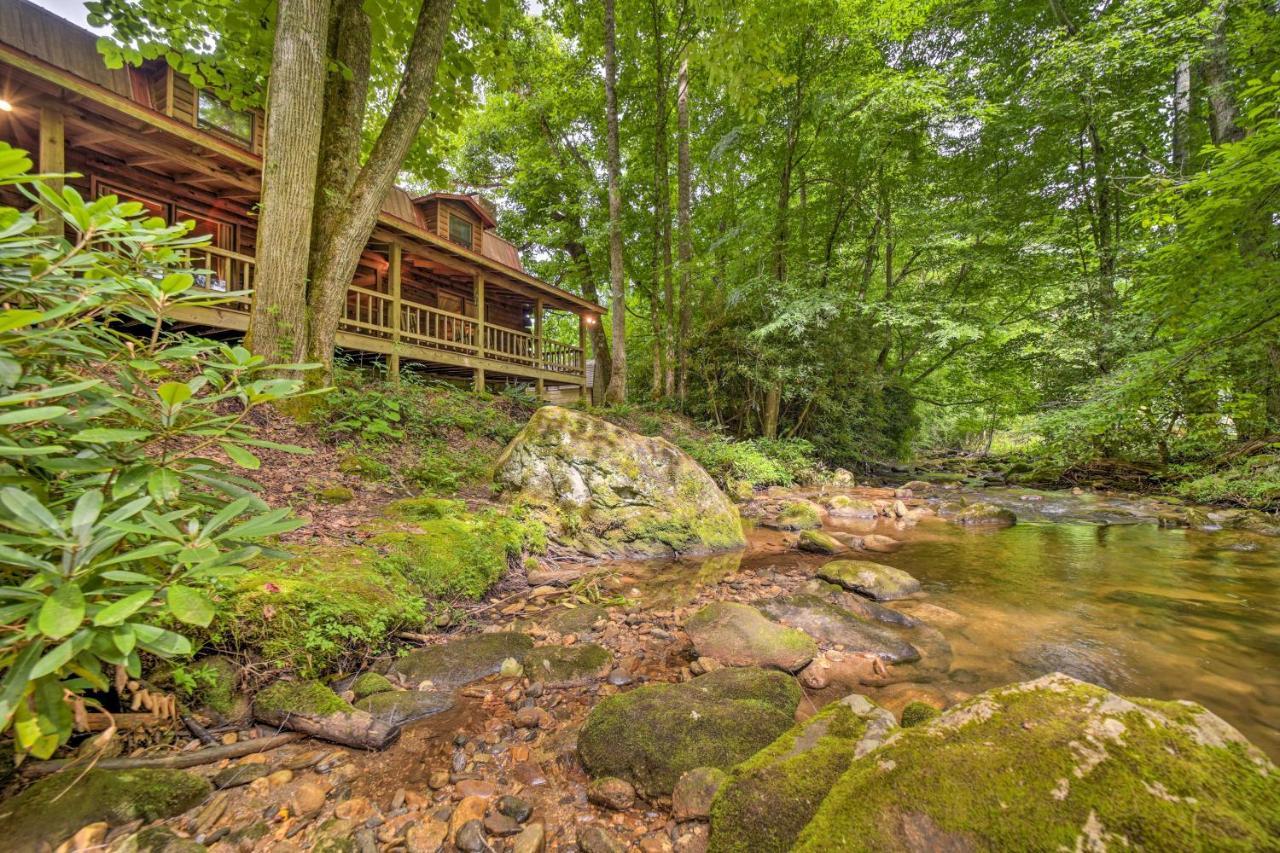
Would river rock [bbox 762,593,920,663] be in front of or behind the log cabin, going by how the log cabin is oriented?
in front

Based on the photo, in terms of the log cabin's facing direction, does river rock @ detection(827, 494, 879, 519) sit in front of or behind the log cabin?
in front

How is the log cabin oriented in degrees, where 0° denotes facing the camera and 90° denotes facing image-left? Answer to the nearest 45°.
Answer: approximately 315°

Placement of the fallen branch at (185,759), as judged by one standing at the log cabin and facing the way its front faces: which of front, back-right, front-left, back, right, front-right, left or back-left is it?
front-right

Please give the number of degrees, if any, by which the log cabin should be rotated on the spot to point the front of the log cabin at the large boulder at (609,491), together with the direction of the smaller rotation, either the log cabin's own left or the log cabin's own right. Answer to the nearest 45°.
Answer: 0° — it already faces it

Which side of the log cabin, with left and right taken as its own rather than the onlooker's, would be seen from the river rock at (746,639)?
front

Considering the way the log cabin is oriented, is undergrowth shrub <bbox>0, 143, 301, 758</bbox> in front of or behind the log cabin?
in front

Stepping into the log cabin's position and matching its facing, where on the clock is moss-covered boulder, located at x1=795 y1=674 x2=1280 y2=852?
The moss-covered boulder is roughly at 1 o'clock from the log cabin.
